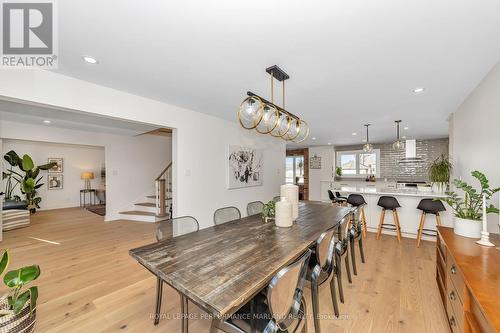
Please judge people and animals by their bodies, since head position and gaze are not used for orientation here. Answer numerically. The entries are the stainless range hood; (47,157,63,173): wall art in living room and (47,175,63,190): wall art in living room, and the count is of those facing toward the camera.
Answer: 3

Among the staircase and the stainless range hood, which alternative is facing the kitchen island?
the stainless range hood

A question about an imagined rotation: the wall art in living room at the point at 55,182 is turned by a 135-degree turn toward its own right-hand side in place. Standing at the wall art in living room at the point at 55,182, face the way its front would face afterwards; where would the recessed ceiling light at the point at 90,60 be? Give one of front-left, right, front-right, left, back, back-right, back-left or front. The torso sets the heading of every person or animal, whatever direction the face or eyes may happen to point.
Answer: back-left

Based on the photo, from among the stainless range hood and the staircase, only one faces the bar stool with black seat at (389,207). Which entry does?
the stainless range hood

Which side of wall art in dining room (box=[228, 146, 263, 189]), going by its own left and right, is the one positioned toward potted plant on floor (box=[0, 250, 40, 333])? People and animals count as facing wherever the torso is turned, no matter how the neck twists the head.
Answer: right

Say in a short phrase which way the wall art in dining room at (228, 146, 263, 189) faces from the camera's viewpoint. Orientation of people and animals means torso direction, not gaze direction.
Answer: facing the viewer and to the right of the viewer

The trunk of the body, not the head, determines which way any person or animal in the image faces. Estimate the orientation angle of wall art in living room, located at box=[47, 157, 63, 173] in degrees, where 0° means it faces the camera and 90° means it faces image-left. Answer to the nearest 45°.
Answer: approximately 0°

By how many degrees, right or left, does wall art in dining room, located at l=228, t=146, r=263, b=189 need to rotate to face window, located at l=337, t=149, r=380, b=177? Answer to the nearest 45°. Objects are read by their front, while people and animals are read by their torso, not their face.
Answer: approximately 90° to its left

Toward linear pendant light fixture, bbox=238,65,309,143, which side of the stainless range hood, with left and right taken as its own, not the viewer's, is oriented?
front

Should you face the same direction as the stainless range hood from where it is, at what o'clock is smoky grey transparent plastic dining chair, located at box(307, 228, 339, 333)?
The smoky grey transparent plastic dining chair is roughly at 12 o'clock from the stainless range hood.
